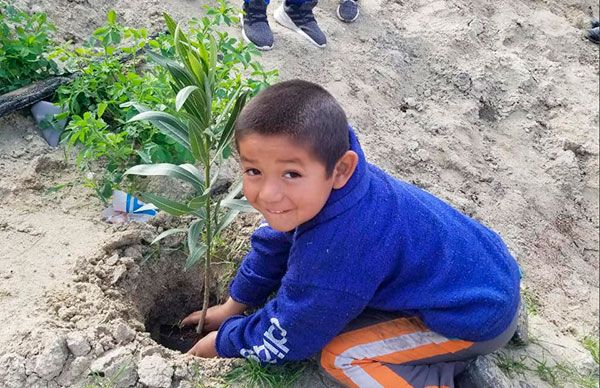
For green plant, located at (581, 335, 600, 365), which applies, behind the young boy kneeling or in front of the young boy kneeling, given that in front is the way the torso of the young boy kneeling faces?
behind

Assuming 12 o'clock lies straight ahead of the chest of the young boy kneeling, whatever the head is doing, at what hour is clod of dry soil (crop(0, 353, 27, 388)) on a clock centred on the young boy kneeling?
The clod of dry soil is roughly at 11 o'clock from the young boy kneeling.

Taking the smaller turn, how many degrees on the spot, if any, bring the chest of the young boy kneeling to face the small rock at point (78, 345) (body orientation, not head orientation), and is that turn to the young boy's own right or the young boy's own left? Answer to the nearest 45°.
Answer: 0° — they already face it

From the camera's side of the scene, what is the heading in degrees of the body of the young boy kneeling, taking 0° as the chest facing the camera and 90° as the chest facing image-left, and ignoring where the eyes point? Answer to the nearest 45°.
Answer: approximately 90°

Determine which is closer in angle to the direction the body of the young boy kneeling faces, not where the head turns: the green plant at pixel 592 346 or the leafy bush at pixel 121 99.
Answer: the leafy bush

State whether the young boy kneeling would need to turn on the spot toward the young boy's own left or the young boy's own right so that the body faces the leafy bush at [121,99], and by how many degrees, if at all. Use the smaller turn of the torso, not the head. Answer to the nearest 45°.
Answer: approximately 45° to the young boy's own right

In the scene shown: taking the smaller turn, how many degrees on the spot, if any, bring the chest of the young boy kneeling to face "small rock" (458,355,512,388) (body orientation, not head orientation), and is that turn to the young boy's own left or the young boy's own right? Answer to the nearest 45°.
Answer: approximately 180°

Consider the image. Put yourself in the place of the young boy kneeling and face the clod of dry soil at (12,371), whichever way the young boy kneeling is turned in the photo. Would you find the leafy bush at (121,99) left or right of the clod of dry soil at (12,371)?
right

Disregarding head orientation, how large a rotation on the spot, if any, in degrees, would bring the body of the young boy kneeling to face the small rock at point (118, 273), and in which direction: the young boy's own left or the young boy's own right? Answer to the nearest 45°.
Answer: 0° — they already face it

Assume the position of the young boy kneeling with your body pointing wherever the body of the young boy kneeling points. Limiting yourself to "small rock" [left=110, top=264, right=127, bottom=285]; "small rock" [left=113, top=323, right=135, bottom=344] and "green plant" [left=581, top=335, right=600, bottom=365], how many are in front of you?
2
